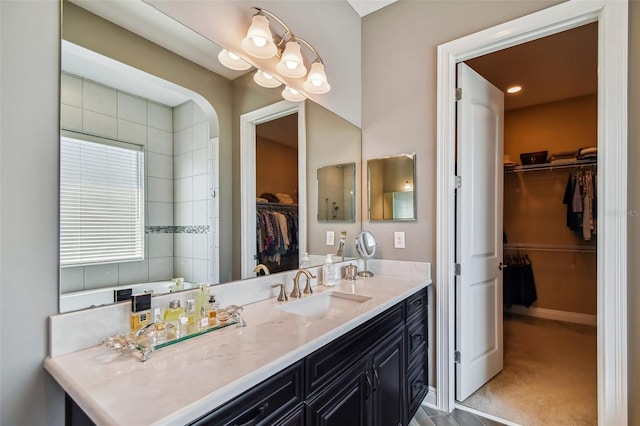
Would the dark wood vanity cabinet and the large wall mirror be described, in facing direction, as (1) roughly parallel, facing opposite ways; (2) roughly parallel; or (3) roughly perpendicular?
roughly parallel

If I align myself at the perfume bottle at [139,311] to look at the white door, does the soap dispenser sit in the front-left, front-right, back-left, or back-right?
front-left

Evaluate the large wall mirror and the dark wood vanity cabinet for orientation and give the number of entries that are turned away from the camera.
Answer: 0

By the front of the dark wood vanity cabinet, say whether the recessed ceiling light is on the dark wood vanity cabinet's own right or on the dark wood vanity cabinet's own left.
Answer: on the dark wood vanity cabinet's own left

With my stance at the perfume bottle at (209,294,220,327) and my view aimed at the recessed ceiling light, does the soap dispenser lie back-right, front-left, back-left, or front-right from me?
front-left

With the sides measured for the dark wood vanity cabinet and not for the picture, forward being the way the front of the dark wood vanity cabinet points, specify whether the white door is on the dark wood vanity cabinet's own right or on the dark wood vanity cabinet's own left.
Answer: on the dark wood vanity cabinet's own left

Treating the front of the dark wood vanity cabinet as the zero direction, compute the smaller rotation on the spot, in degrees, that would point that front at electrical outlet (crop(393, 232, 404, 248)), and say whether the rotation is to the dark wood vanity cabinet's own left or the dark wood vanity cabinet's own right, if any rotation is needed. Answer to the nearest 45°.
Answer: approximately 90° to the dark wood vanity cabinet's own left
